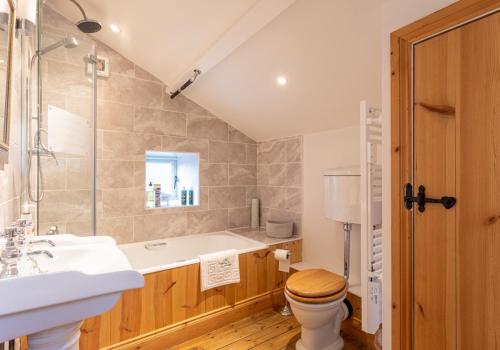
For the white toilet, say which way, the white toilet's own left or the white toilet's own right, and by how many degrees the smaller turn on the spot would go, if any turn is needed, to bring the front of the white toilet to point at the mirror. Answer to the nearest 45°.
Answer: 0° — it already faces it

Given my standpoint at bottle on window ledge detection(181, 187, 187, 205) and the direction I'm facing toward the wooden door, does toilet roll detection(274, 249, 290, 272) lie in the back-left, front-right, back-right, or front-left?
front-left

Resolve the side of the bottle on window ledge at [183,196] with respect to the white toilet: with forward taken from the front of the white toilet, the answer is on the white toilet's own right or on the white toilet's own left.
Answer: on the white toilet's own right

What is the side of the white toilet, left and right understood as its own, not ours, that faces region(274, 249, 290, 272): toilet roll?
right

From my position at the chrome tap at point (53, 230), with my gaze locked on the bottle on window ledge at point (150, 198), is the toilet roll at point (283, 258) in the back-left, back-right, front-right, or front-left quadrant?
front-right

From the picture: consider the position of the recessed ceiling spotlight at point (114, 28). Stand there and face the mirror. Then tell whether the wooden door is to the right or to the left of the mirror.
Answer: left

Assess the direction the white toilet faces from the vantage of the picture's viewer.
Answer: facing the viewer and to the left of the viewer

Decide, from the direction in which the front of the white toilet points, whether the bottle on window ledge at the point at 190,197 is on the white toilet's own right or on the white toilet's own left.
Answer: on the white toilet's own right

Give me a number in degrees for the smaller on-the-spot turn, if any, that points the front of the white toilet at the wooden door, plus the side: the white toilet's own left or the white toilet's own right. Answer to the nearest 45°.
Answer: approximately 90° to the white toilet's own left

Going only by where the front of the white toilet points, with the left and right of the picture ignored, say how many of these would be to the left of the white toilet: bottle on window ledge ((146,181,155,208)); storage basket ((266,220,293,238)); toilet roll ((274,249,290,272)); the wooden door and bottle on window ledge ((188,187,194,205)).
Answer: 1

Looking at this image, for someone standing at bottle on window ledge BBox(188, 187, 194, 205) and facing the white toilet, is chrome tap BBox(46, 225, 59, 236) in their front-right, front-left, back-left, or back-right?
front-right

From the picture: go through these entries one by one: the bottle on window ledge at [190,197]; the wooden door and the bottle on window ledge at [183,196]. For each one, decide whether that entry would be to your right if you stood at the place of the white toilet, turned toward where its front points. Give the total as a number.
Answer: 2
